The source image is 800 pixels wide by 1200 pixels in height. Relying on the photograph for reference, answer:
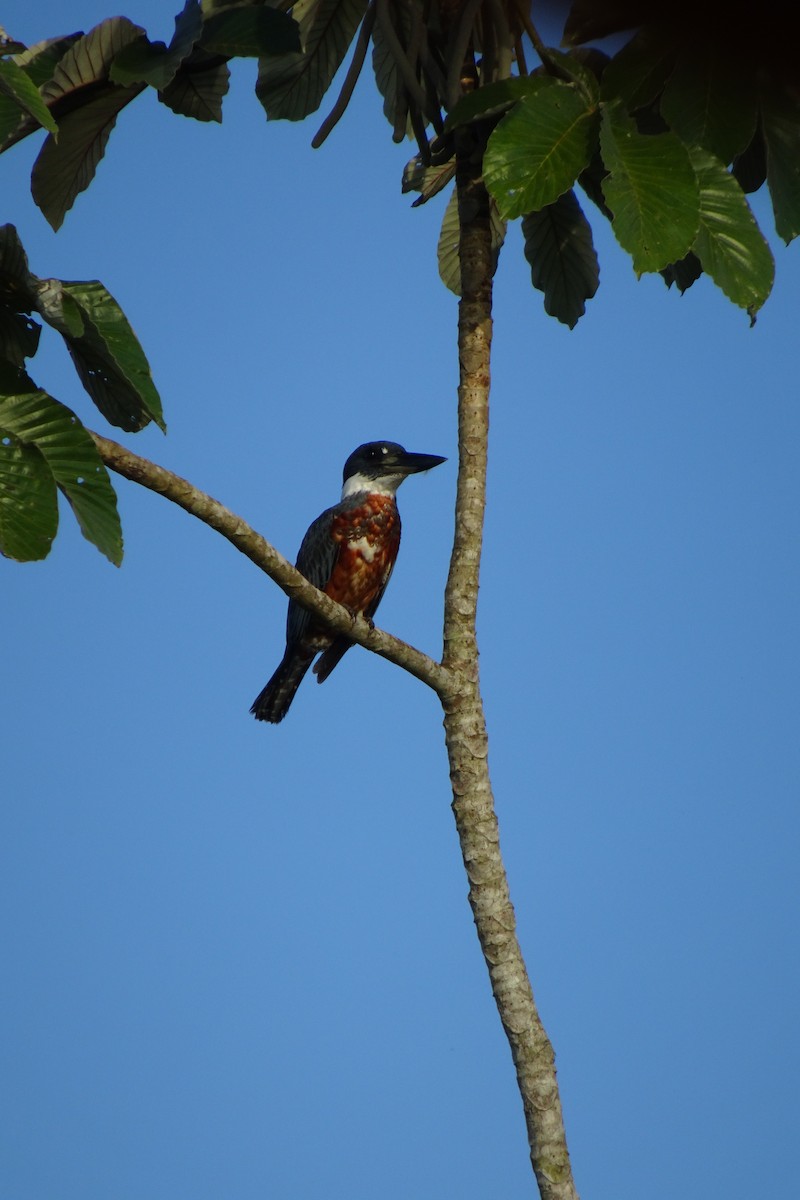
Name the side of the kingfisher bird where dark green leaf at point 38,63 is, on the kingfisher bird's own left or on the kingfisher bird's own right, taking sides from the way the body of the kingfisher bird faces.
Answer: on the kingfisher bird's own right

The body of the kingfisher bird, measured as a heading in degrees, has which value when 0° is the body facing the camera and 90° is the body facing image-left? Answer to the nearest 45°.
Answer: approximately 315°

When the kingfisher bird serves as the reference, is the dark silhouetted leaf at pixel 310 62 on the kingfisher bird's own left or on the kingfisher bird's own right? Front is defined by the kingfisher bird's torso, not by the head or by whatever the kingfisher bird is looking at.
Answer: on the kingfisher bird's own right

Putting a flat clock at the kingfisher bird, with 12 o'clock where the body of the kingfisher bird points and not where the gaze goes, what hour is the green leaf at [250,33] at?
The green leaf is roughly at 2 o'clock from the kingfisher bird.

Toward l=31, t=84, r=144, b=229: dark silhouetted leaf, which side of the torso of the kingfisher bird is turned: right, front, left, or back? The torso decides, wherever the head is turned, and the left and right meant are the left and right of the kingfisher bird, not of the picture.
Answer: right
